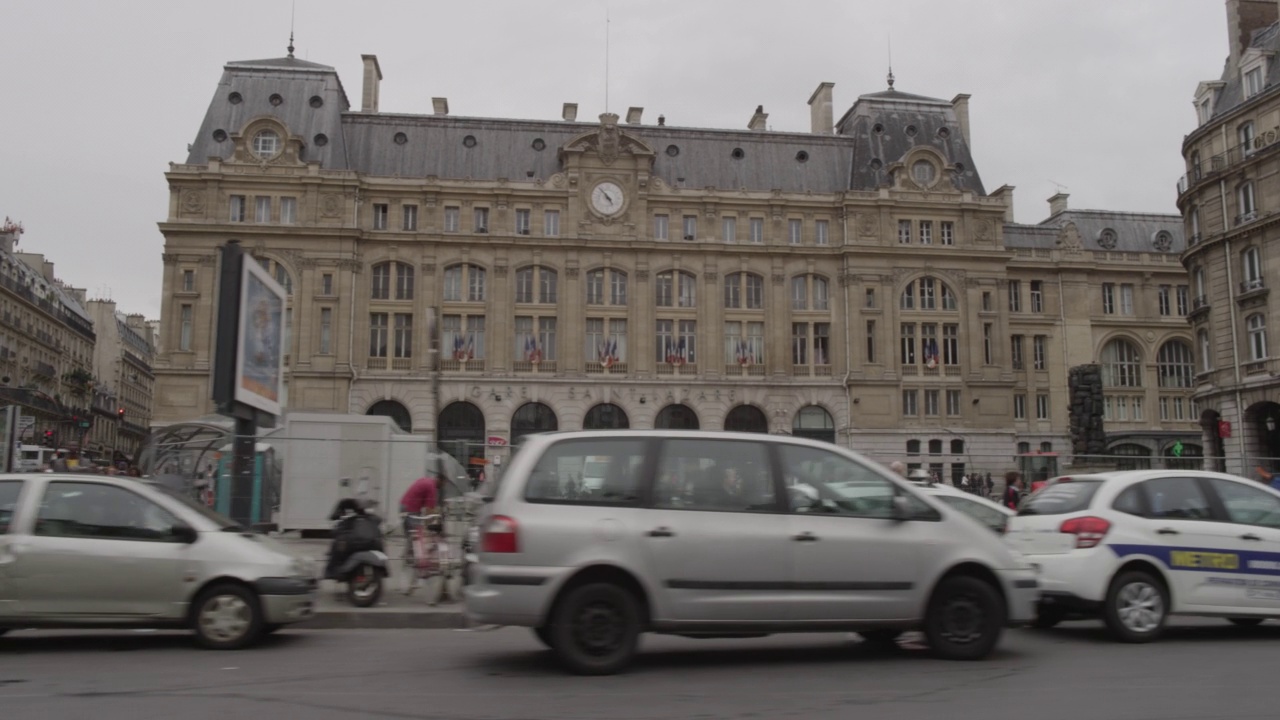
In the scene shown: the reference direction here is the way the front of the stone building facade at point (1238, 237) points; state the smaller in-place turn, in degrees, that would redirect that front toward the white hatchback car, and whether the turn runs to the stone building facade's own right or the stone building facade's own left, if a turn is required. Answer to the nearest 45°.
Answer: approximately 45° to the stone building facade's own left

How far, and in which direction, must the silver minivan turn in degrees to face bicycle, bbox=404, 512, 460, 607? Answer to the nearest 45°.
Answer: approximately 135° to its left

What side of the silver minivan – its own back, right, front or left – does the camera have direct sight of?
right

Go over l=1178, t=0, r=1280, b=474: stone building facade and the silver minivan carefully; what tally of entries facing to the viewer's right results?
1

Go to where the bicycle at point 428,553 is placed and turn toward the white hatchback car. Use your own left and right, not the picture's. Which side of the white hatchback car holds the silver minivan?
right

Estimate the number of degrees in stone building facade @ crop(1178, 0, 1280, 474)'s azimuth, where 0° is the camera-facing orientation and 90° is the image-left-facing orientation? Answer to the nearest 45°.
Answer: approximately 45°

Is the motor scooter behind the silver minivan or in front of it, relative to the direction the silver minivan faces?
behind

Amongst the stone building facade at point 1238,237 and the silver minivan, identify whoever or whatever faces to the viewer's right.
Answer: the silver minivan
